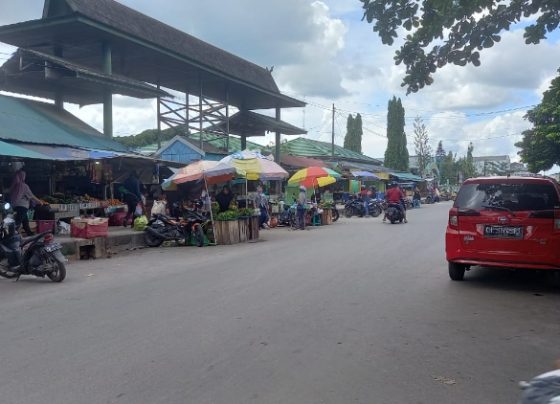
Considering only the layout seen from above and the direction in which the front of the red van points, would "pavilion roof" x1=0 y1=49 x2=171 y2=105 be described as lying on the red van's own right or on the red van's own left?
on the red van's own left

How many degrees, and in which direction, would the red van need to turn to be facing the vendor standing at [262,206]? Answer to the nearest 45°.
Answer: approximately 45° to its left

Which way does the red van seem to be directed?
away from the camera

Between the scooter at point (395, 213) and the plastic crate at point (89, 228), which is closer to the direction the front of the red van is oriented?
the scooter
